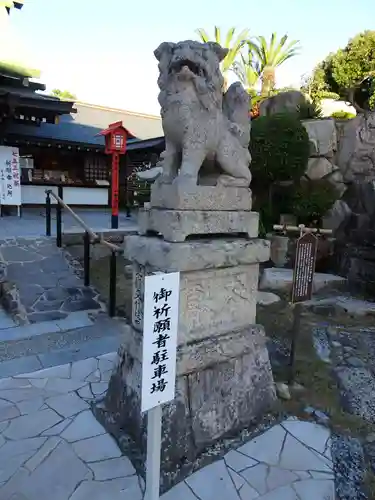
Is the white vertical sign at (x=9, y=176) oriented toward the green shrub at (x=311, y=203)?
no

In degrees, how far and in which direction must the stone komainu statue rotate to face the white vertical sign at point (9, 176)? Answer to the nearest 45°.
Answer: approximately 90° to its right

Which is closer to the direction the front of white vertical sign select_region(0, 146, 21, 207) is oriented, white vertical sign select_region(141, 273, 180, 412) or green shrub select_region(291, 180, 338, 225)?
the white vertical sign

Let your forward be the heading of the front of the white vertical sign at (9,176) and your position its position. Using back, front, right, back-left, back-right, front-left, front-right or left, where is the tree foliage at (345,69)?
left

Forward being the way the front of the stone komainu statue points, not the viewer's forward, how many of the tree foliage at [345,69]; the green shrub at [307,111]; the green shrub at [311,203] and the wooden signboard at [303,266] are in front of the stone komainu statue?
0

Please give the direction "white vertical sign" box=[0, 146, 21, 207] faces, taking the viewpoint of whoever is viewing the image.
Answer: facing the viewer

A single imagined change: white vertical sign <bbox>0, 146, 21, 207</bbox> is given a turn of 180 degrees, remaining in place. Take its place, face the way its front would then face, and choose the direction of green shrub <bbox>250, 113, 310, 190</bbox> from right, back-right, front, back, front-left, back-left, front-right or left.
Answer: back-right

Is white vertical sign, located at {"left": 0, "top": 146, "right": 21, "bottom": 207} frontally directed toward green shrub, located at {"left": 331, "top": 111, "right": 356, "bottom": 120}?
no

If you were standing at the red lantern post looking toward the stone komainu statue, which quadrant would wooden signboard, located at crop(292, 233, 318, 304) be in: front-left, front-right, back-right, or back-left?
front-left

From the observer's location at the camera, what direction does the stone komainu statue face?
facing the viewer and to the left of the viewer

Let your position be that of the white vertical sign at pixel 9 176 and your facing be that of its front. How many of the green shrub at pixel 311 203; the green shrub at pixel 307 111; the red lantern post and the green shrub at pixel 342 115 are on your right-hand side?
0

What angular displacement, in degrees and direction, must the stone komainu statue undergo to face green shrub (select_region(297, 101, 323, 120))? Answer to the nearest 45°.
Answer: approximately 135° to its right

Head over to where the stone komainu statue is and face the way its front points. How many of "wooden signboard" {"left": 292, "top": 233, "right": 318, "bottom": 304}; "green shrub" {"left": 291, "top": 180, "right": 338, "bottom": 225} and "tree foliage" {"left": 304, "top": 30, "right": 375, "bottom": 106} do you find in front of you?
0

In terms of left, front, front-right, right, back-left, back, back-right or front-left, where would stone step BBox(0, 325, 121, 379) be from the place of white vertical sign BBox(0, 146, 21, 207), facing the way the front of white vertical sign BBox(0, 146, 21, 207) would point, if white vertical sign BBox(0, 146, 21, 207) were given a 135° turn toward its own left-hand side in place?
back-right

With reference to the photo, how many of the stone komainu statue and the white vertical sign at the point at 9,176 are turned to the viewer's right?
0

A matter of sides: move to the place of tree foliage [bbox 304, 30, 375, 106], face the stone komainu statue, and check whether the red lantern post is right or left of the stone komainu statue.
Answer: right
